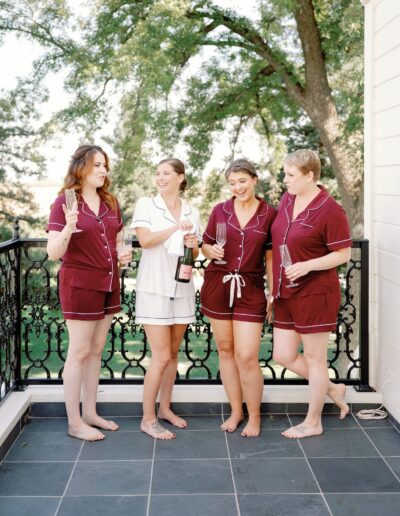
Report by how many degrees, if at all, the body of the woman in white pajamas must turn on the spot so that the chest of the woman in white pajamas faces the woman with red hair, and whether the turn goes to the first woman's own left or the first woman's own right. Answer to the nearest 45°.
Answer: approximately 135° to the first woman's own right

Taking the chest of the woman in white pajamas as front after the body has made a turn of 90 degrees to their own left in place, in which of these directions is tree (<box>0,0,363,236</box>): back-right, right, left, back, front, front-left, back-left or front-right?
front-left

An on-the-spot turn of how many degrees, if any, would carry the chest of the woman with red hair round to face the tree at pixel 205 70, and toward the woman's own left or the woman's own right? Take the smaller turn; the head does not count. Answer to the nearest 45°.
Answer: approximately 135° to the woman's own left

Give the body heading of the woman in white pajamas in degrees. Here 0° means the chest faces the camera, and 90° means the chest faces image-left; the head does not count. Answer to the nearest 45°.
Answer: approximately 315°
